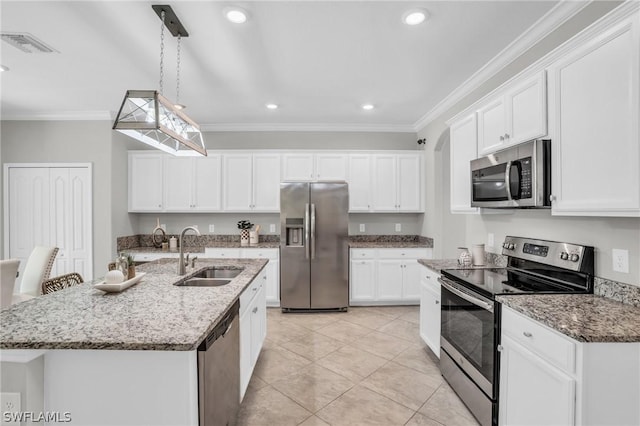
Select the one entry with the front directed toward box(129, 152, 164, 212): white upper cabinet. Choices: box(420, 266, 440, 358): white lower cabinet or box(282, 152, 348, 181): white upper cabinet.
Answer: the white lower cabinet

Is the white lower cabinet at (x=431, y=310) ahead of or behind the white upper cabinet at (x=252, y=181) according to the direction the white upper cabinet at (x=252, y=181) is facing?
ahead

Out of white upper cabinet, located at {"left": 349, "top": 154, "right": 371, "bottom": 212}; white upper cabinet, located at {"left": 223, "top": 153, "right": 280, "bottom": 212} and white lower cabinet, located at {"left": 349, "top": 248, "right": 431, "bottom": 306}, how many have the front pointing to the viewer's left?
0

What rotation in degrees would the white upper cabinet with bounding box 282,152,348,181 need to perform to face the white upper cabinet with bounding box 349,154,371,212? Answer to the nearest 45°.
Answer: approximately 90° to its left

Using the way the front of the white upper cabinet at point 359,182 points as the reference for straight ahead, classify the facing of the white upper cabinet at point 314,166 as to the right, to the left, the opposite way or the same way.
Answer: the same way

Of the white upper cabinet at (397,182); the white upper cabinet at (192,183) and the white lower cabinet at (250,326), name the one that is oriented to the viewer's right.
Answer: the white lower cabinet

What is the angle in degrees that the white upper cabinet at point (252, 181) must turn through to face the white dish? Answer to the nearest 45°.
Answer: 0° — it already faces it

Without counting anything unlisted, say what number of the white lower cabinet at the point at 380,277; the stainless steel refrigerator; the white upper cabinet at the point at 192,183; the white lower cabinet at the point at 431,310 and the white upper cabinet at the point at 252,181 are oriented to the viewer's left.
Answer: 1

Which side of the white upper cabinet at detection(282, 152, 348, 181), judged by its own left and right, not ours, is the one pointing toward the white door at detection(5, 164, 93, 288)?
right

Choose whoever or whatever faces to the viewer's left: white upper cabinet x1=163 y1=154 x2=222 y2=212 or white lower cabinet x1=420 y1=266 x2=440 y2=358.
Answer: the white lower cabinet

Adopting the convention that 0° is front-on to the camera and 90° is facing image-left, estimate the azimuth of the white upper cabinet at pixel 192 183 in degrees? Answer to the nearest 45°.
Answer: approximately 0°

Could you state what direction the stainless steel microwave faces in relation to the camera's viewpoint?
facing the viewer and to the left of the viewer

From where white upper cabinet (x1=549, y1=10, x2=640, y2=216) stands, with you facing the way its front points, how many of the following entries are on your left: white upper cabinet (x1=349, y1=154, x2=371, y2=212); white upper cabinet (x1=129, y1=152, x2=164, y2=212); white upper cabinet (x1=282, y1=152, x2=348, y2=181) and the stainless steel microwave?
0

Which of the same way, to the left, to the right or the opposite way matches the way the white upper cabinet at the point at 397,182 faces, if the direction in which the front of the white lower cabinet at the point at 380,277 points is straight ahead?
the same way

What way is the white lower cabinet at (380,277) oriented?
toward the camera

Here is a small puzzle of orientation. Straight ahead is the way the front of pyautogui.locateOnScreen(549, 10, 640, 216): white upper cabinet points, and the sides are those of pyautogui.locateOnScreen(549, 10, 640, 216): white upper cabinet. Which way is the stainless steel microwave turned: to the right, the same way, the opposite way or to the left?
the same way

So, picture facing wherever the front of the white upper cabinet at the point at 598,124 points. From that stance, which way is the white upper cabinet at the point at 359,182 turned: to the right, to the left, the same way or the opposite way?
to the left

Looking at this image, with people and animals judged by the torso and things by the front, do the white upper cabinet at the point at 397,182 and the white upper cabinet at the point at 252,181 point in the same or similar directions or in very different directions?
same or similar directions

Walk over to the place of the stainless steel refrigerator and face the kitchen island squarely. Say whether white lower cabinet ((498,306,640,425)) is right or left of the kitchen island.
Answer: left

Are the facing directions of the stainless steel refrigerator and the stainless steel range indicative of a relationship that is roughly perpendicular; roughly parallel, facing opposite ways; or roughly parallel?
roughly perpendicular

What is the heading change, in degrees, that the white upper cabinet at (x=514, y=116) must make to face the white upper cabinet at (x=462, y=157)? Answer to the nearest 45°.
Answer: approximately 90° to its right
